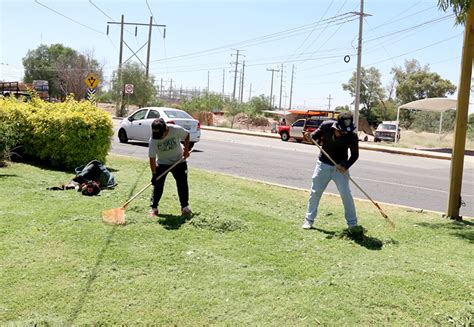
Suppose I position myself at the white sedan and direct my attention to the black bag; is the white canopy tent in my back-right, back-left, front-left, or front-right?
back-left

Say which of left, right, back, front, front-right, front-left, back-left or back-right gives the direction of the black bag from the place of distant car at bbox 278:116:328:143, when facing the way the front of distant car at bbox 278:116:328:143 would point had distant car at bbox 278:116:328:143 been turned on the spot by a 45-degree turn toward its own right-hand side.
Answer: back-left

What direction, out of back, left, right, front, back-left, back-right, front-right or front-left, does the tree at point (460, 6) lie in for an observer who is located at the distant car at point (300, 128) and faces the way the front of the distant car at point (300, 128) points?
left

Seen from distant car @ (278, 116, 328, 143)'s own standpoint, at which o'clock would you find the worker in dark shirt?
The worker in dark shirt is roughly at 9 o'clock from the distant car.

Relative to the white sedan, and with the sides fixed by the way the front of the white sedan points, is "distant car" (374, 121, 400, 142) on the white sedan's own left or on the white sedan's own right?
on the white sedan's own right

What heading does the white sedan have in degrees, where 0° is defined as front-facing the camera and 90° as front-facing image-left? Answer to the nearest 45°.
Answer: approximately 135°

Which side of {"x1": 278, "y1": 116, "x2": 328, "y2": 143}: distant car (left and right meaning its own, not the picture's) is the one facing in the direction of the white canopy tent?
back

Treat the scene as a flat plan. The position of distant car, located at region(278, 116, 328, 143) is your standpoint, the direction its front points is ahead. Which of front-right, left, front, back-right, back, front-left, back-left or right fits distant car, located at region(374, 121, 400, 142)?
back-right

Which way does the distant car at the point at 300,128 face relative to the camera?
to the viewer's left

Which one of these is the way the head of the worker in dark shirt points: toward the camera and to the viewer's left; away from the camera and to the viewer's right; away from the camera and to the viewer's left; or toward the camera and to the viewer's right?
toward the camera and to the viewer's right

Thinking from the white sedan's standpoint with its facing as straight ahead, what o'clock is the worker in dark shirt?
The worker in dark shirt is roughly at 7 o'clock from the white sedan.

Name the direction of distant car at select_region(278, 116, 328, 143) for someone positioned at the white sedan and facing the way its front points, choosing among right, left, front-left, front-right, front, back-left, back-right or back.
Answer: right

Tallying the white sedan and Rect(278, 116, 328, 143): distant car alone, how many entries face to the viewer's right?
0
